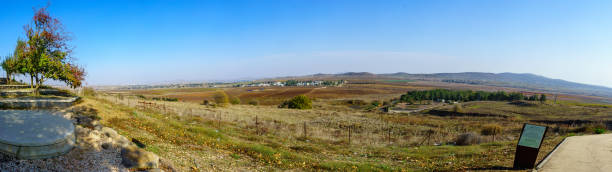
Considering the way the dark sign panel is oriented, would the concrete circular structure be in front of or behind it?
in front

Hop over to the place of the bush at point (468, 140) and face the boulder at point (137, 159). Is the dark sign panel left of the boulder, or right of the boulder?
left

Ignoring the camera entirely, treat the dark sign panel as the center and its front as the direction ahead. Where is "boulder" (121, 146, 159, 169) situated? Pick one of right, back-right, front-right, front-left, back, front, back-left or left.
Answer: front-right

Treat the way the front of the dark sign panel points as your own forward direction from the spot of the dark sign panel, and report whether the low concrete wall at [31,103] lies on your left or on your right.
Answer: on your right

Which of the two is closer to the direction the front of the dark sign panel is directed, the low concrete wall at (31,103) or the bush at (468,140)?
the low concrete wall

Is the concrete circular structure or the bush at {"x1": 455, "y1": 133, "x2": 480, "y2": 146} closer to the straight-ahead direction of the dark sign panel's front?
the concrete circular structure

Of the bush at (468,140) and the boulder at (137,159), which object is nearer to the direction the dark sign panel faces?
the boulder

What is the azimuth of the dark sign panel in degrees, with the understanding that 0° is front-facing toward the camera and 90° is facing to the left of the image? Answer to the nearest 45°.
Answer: approximately 0°

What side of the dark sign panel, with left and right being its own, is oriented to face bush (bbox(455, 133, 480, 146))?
back
